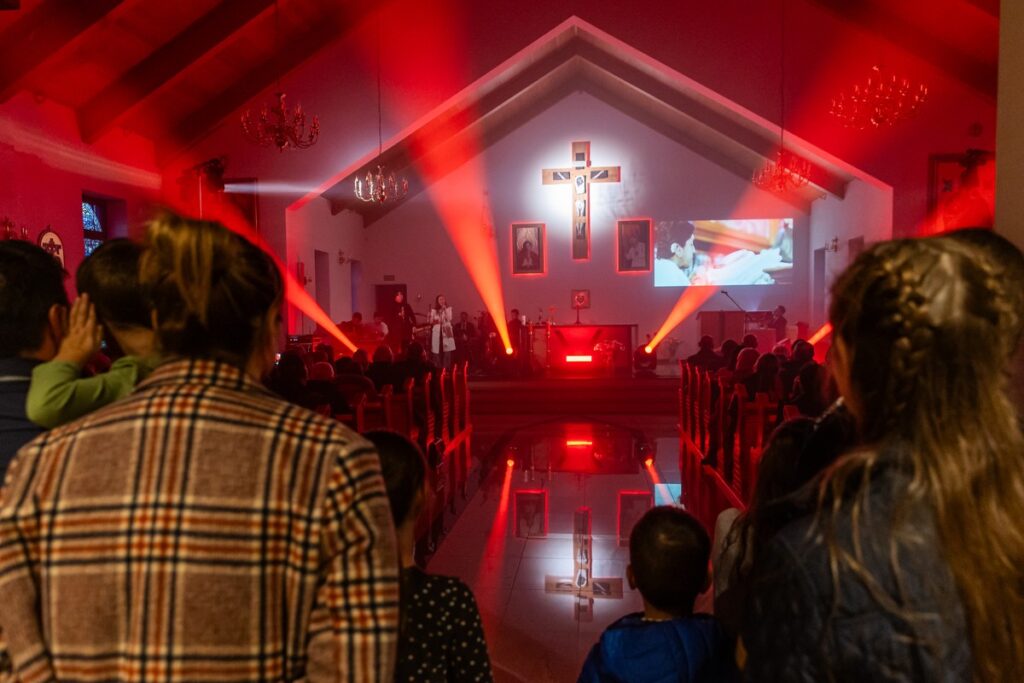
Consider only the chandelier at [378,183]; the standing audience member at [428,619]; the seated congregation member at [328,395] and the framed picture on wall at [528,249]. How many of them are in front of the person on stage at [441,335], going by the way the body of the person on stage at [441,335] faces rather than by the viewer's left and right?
3

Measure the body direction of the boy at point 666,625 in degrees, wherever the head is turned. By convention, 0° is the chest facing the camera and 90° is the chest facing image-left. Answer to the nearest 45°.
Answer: approximately 180°

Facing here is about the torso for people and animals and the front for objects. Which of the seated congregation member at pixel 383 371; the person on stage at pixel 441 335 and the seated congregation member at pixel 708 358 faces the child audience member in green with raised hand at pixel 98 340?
the person on stage

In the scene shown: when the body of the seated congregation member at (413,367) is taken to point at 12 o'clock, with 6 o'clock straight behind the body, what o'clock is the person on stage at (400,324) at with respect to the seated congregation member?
The person on stage is roughly at 12 o'clock from the seated congregation member.

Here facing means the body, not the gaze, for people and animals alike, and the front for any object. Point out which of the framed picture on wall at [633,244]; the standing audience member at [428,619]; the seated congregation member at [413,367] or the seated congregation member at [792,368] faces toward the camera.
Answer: the framed picture on wall

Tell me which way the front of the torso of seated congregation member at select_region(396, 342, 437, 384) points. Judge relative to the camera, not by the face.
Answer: away from the camera

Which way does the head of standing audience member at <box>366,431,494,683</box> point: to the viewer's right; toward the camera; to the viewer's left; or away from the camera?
away from the camera

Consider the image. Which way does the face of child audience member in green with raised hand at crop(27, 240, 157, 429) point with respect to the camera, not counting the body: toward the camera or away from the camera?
away from the camera

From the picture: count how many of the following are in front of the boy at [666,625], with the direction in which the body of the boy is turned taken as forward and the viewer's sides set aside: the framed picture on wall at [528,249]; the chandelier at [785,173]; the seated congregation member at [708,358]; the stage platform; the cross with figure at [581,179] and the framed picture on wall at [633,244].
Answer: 6

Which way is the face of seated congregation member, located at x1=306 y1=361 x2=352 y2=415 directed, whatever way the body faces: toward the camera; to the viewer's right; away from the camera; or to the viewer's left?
away from the camera

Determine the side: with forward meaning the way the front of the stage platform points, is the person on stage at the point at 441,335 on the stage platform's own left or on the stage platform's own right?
on the stage platform's own right

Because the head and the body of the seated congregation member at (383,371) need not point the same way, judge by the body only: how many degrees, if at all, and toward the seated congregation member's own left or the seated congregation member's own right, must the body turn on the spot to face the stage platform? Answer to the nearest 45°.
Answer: approximately 45° to the seated congregation member's own right

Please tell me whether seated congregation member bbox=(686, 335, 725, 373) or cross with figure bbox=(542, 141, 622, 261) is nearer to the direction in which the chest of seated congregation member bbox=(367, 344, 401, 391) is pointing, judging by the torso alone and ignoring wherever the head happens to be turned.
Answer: the cross with figure

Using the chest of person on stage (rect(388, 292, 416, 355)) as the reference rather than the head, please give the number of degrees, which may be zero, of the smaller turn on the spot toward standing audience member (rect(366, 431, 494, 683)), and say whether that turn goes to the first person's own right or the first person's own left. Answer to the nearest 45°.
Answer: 0° — they already face them

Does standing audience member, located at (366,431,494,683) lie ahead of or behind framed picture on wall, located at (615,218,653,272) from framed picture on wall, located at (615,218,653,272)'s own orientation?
ahead

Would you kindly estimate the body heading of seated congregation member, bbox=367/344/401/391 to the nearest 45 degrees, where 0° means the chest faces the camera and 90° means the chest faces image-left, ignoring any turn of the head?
approximately 180°

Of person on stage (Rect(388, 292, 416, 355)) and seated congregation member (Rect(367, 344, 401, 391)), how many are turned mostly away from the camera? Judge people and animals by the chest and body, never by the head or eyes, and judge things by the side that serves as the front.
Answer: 1

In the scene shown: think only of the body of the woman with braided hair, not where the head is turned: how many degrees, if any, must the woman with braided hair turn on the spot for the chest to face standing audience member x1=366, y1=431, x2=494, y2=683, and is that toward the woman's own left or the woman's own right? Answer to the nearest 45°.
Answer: approximately 45° to the woman's own left

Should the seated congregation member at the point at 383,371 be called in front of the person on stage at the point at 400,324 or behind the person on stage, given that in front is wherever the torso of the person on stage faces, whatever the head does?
in front
